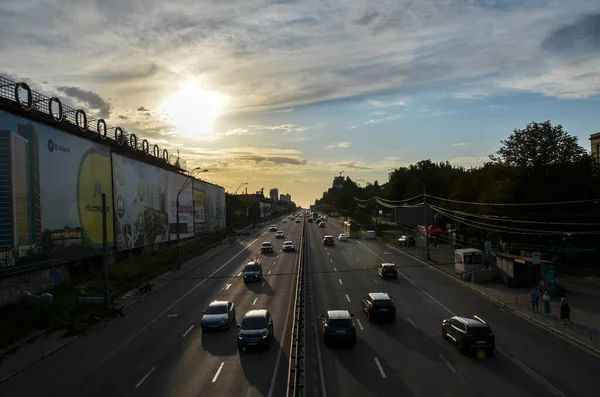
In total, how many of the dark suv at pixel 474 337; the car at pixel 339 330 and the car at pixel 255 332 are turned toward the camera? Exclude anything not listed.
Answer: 1

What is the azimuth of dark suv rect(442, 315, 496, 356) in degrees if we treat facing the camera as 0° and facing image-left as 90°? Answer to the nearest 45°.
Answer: approximately 135°

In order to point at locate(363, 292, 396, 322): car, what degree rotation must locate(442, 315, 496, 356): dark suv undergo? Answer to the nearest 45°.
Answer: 0° — it already faces it

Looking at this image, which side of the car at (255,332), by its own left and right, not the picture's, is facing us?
front

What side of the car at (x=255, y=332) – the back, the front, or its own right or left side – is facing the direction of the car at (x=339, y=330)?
left

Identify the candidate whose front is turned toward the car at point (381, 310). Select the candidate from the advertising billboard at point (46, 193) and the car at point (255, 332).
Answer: the advertising billboard

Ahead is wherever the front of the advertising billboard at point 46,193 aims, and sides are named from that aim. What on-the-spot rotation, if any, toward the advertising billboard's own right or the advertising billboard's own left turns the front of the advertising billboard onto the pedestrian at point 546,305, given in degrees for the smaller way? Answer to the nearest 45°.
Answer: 0° — it already faces them

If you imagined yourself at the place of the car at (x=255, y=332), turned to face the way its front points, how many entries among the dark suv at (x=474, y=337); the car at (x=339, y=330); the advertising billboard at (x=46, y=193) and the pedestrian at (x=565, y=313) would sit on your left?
3

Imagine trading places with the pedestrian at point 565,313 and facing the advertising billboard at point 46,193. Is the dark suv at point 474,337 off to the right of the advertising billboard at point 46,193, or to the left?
left

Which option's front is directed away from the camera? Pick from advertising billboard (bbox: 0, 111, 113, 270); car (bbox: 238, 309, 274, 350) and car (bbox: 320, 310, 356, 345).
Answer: car (bbox: 320, 310, 356, 345)

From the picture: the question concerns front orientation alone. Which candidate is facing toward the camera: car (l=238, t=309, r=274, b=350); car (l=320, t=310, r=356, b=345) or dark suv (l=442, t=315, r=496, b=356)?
car (l=238, t=309, r=274, b=350)

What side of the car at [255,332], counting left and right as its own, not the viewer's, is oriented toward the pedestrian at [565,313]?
left

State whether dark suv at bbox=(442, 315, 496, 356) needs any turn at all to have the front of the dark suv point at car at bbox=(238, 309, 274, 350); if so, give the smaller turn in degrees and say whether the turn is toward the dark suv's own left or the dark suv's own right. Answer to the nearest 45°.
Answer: approximately 45° to the dark suv's own left

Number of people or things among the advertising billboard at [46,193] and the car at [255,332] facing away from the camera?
0

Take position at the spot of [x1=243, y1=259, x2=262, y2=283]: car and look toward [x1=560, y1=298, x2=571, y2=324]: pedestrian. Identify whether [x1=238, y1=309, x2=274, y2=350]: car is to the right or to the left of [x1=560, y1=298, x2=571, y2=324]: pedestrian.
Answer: right

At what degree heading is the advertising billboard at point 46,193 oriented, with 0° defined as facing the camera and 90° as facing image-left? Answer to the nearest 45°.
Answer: approximately 315°

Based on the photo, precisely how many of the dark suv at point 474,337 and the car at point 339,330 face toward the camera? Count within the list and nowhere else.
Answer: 0

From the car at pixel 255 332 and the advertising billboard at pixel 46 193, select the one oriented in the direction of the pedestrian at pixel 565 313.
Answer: the advertising billboard
